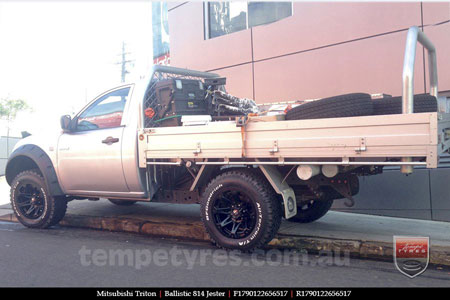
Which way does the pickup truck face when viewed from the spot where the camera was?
facing away from the viewer and to the left of the viewer
